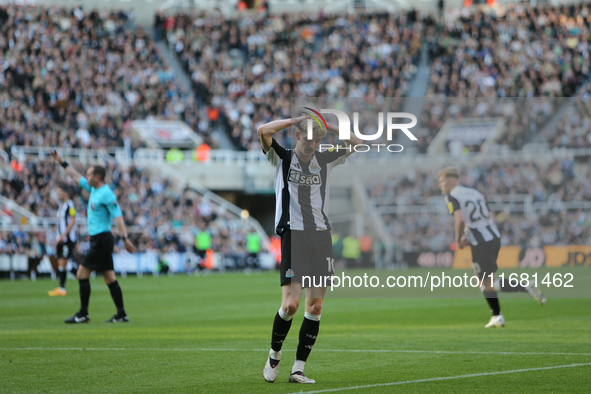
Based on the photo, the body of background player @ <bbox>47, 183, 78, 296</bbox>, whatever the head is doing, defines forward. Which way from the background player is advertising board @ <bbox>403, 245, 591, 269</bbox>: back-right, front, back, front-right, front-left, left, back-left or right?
back-left

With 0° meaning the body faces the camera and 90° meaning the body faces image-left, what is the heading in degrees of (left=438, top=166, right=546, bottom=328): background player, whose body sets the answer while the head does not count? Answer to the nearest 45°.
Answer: approximately 135°

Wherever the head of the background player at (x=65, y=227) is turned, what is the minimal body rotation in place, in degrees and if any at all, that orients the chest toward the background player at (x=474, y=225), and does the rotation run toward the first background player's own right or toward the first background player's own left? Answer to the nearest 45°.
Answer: approximately 135° to the first background player's own left

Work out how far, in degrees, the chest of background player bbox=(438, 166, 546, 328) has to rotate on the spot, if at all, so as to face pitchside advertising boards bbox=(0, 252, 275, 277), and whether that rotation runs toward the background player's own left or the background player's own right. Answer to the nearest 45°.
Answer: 0° — they already face it
